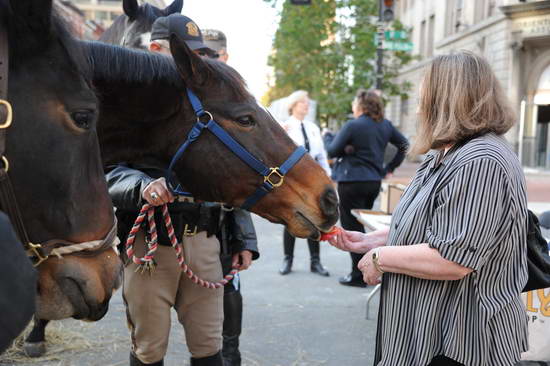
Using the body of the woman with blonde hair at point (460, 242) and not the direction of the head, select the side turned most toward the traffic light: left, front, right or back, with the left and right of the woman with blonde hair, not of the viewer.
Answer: right

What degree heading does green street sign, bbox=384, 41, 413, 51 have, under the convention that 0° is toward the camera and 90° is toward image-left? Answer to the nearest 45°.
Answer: approximately 0°

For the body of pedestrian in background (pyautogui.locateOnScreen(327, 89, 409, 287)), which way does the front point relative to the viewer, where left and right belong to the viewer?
facing away from the viewer and to the left of the viewer

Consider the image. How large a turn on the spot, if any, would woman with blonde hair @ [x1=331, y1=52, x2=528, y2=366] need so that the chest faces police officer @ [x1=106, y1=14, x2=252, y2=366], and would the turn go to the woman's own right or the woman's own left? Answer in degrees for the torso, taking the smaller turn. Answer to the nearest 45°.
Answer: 0° — they already face them

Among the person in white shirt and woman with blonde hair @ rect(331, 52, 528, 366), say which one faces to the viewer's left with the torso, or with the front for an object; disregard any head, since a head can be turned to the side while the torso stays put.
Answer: the woman with blonde hair

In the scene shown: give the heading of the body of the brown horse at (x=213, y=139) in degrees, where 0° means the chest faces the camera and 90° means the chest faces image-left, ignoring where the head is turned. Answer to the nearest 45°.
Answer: approximately 270°

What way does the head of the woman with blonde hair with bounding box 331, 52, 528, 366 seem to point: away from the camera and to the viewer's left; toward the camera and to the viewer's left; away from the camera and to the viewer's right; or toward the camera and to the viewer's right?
away from the camera and to the viewer's left

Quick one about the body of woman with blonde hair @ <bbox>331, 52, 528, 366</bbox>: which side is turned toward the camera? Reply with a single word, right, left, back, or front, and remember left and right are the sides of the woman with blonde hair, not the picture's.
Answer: left

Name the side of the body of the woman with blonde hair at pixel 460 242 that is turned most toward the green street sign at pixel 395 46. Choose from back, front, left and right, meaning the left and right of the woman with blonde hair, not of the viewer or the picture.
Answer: right

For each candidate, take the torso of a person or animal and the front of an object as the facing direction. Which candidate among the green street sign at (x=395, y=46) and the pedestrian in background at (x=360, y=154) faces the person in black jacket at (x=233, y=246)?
the green street sign

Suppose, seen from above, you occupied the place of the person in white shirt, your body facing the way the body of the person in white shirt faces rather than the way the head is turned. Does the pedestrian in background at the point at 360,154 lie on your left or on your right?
on your left
